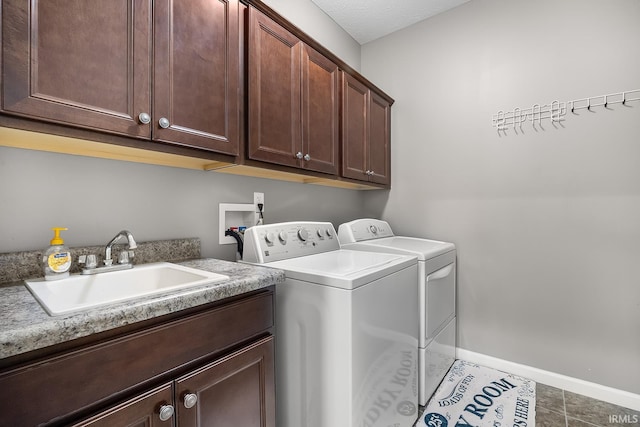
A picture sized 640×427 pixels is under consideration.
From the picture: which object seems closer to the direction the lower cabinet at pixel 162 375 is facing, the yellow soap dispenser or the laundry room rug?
the laundry room rug

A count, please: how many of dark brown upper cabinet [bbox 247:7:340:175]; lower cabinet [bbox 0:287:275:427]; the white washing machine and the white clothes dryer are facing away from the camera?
0

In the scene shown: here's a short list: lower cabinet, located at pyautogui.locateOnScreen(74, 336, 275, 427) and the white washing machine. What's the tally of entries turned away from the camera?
0

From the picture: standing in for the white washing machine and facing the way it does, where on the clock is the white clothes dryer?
The white clothes dryer is roughly at 9 o'clock from the white washing machine.

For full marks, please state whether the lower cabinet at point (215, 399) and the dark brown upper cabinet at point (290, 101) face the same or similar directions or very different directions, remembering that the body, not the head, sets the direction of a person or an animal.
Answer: same or similar directions

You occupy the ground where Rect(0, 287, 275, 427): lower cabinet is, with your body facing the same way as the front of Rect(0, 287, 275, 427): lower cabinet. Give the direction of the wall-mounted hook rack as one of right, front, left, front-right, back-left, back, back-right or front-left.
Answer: front-left

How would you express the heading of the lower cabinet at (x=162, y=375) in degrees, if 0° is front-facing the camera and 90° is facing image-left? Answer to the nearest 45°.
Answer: approximately 315°

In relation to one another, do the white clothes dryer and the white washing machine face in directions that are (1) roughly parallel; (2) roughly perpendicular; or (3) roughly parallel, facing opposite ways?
roughly parallel

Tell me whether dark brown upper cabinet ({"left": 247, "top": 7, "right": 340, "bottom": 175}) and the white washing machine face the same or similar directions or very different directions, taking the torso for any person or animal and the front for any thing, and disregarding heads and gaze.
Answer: same or similar directions

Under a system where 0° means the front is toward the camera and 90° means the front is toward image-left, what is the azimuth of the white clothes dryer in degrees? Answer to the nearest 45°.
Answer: approximately 315°
